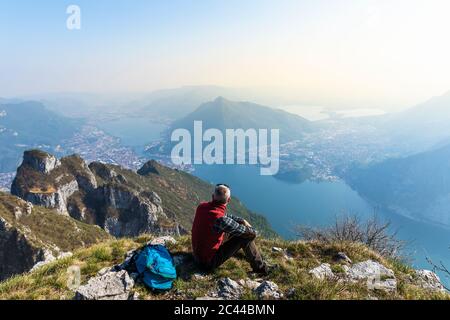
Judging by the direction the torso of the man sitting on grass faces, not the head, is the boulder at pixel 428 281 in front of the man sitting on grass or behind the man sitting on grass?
in front

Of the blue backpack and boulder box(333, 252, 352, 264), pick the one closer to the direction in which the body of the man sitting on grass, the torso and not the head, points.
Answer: the boulder

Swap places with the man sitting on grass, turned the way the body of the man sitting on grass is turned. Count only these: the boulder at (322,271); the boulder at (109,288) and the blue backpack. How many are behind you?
2

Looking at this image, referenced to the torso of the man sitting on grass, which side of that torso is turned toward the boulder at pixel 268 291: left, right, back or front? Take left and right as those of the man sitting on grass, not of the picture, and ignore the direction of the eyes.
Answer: right

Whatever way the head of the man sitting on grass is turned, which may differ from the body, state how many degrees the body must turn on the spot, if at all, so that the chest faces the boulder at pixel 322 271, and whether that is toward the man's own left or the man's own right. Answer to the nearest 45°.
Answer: approximately 45° to the man's own right

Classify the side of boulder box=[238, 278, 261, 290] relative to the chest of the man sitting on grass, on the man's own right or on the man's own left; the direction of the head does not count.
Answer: on the man's own right

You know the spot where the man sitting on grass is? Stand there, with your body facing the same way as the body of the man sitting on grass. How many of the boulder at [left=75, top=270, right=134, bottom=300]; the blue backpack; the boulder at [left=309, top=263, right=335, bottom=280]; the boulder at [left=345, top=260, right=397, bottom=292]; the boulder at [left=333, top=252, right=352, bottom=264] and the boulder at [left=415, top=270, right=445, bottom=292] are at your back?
2

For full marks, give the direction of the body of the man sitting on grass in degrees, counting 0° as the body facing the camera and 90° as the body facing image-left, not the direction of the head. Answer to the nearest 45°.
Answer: approximately 225°

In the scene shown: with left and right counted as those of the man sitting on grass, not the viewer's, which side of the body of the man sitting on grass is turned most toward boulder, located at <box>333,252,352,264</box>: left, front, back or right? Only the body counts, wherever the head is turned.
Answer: front

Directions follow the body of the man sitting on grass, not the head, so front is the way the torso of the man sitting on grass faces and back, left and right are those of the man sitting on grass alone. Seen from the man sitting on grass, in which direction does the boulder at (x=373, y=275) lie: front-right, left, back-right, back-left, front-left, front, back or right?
front-right

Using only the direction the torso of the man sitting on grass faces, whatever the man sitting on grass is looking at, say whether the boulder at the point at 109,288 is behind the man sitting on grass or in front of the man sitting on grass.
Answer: behind

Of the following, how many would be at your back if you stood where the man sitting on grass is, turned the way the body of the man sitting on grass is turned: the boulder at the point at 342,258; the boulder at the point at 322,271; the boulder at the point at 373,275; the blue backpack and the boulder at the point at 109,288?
2
